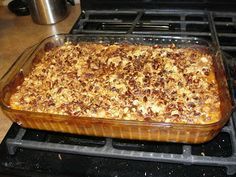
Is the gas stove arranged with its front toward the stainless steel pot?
no

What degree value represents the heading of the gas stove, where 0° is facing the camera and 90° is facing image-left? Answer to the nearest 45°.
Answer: approximately 0°
